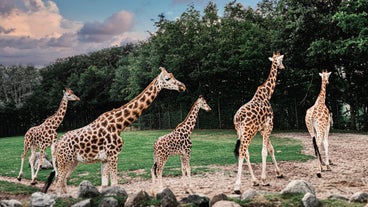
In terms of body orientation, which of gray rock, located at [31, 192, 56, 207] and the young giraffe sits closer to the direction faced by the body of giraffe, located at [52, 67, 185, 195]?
the young giraffe

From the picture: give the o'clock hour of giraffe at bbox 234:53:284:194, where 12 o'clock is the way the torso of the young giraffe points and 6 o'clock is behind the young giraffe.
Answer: The giraffe is roughly at 11 o'clock from the young giraffe.

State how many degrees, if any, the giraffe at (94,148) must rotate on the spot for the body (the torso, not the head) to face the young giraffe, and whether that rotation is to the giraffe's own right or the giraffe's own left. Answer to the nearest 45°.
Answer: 0° — it already faces it

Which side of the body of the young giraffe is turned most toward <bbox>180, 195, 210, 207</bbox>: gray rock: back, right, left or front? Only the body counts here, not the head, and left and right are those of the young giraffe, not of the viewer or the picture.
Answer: right

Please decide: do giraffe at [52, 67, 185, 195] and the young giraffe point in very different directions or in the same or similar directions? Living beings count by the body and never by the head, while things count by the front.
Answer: same or similar directions

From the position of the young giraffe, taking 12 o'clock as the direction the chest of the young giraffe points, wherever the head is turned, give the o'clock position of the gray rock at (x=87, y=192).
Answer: The gray rock is roughly at 5 o'clock from the young giraffe.

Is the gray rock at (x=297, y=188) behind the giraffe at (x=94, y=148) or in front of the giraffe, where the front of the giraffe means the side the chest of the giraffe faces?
in front

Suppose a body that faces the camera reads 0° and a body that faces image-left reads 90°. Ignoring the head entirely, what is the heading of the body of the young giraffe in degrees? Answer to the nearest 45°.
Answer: approximately 270°

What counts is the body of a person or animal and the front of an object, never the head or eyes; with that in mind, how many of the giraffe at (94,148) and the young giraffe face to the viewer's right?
2

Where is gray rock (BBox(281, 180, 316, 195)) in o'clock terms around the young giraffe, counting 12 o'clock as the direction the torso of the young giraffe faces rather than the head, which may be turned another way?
The gray rock is roughly at 1 o'clock from the young giraffe.

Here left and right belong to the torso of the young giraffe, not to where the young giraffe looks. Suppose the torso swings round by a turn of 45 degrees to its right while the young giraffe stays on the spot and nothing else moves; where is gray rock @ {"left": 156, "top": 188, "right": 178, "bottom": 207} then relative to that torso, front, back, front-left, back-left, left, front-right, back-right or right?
front-right

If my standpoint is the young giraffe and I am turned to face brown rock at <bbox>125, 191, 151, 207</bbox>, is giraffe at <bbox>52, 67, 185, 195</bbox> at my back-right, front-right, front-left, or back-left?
front-right

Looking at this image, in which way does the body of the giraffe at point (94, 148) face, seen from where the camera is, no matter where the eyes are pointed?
to the viewer's right

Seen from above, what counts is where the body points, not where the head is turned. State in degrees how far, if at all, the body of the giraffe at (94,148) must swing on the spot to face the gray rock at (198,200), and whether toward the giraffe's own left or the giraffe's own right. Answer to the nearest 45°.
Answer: approximately 45° to the giraffe's own right

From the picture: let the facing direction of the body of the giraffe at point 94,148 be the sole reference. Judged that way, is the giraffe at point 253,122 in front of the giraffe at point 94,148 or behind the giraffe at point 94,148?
in front

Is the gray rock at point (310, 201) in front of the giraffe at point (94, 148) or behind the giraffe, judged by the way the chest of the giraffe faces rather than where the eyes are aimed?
in front
